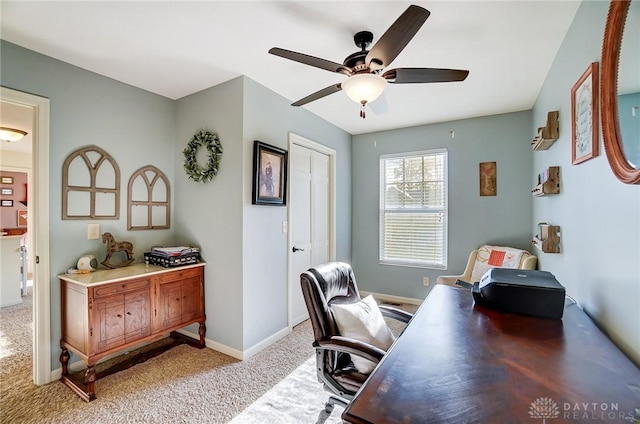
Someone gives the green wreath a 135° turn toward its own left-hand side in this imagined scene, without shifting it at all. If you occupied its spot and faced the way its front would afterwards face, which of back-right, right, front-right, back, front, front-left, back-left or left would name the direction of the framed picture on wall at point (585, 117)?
front-right

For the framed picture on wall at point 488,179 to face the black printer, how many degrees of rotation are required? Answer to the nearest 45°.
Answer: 0° — it already faces it

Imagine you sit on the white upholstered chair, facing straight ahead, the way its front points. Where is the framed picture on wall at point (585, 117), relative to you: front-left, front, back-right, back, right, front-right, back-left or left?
front-left

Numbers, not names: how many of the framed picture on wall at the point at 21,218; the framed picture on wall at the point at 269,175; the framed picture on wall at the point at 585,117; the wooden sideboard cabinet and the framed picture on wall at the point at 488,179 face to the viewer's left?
1

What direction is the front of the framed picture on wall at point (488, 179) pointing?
toward the camera

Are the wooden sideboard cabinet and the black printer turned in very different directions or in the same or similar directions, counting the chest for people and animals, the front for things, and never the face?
very different directions

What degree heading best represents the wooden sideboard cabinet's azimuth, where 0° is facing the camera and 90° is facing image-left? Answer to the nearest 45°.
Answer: approximately 315°

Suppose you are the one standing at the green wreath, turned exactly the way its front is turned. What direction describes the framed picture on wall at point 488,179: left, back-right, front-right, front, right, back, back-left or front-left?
back-left

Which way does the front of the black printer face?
to the viewer's left

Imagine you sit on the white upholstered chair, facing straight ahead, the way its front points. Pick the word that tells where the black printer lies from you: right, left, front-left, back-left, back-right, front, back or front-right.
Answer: front-left

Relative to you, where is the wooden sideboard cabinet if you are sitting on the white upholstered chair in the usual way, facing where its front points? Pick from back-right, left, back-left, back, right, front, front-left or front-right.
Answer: front

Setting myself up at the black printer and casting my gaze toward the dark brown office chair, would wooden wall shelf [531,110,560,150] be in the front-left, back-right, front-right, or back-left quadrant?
back-right

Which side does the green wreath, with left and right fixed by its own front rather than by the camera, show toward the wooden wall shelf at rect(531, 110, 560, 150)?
left

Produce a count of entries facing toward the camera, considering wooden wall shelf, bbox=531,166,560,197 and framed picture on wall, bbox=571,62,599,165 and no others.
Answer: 0

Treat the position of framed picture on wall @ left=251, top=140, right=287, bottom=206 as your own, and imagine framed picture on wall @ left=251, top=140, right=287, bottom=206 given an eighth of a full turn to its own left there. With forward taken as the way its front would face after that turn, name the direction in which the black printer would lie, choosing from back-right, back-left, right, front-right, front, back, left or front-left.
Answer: front-right
